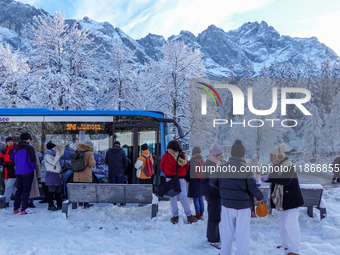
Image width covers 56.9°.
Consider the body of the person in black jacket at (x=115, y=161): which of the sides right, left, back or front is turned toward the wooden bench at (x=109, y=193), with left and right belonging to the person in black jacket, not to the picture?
back

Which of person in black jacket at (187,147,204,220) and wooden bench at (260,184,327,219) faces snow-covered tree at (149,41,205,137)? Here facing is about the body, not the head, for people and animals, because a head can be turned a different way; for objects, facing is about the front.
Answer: the person in black jacket

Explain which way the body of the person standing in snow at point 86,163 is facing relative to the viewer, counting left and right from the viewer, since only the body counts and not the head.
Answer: facing away from the viewer and to the right of the viewer

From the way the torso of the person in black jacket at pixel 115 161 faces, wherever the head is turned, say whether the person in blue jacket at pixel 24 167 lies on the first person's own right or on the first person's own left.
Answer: on the first person's own left

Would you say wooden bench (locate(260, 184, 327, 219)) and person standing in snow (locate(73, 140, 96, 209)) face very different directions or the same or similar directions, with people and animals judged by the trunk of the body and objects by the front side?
very different directions
